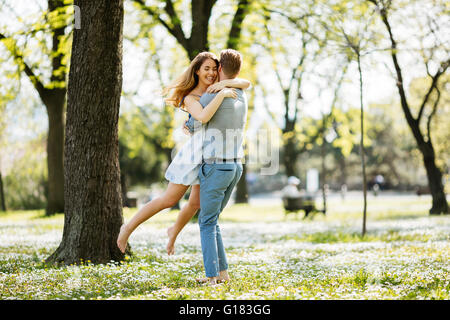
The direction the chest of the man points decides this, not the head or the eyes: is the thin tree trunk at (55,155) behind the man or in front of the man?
in front

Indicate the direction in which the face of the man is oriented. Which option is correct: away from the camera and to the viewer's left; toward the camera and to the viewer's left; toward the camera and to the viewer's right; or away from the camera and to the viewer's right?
away from the camera and to the viewer's left

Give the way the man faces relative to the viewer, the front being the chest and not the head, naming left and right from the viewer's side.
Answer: facing away from the viewer and to the left of the viewer

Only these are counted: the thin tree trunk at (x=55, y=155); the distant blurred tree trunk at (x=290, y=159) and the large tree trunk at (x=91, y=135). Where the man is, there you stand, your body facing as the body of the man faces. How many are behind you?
0

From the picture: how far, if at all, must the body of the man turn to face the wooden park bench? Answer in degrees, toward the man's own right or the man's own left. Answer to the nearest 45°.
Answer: approximately 45° to the man's own right

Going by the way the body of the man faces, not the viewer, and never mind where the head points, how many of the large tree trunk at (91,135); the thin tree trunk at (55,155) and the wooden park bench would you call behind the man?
0

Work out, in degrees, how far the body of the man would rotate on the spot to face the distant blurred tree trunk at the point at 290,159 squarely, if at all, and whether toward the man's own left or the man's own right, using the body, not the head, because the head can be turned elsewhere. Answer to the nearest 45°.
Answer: approximately 45° to the man's own right
